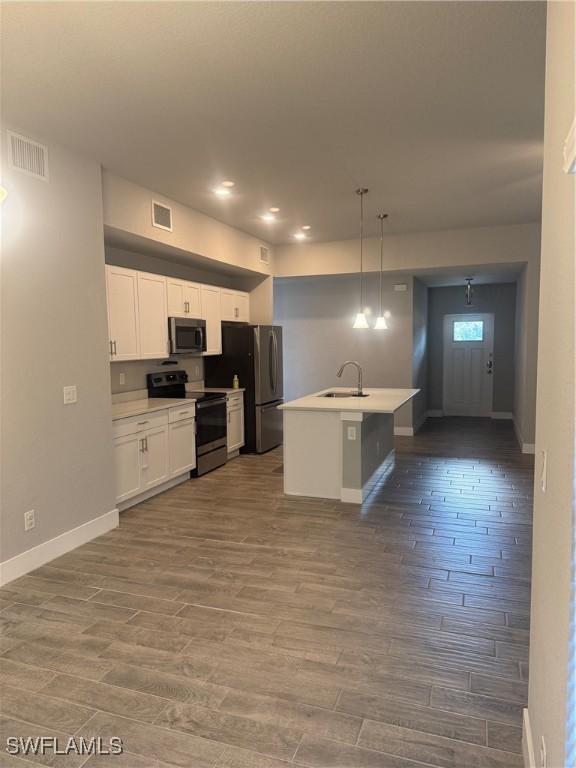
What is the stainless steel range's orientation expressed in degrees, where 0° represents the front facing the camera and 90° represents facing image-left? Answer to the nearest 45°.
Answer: approximately 315°

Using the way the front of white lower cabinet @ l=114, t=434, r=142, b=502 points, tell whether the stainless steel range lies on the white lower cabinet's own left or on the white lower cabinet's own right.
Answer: on the white lower cabinet's own left

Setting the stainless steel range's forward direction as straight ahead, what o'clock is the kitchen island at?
The kitchen island is roughly at 12 o'clock from the stainless steel range.

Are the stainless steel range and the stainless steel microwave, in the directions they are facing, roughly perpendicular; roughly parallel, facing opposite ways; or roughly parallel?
roughly parallel

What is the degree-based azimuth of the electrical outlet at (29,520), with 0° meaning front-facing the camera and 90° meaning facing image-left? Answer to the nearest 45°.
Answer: approximately 315°

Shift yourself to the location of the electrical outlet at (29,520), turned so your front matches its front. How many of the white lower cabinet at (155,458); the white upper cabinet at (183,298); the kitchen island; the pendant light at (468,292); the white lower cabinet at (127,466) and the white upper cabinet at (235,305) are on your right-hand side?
0

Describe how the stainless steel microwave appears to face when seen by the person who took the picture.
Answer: facing the viewer and to the right of the viewer

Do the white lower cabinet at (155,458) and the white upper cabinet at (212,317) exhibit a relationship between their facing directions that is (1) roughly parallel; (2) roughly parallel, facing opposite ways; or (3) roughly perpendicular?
roughly parallel

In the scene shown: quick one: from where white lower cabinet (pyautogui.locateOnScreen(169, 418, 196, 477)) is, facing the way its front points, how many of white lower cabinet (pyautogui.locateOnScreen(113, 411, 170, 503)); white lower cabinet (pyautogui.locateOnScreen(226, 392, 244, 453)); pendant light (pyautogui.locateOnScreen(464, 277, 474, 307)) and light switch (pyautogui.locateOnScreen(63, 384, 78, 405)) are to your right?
2

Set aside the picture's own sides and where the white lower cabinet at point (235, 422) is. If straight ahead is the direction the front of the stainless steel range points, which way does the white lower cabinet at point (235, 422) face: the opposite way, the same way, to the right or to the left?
the same way

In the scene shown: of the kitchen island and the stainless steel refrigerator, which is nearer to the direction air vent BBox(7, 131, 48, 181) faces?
the kitchen island

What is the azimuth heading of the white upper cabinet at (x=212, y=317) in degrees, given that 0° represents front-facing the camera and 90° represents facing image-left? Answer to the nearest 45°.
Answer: approximately 315°

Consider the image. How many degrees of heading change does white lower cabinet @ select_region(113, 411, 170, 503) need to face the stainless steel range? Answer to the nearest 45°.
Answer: approximately 90° to its left

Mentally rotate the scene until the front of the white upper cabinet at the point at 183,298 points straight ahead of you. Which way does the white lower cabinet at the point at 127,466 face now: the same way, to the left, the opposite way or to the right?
the same way

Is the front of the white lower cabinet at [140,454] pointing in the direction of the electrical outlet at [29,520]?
no

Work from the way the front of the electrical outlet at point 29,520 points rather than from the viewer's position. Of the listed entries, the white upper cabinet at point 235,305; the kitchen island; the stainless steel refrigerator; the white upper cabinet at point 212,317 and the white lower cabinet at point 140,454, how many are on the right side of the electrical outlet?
0

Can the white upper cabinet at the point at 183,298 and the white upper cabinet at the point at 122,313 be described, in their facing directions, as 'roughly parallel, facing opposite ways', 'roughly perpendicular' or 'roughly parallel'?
roughly parallel

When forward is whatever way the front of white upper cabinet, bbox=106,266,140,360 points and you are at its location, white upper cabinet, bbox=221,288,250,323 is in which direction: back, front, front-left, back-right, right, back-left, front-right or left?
left

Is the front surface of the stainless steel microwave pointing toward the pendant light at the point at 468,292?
no

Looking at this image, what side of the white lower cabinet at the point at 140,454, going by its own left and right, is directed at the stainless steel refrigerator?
left

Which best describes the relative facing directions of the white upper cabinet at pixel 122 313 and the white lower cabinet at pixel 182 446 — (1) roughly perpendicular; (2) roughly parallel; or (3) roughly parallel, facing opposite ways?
roughly parallel
